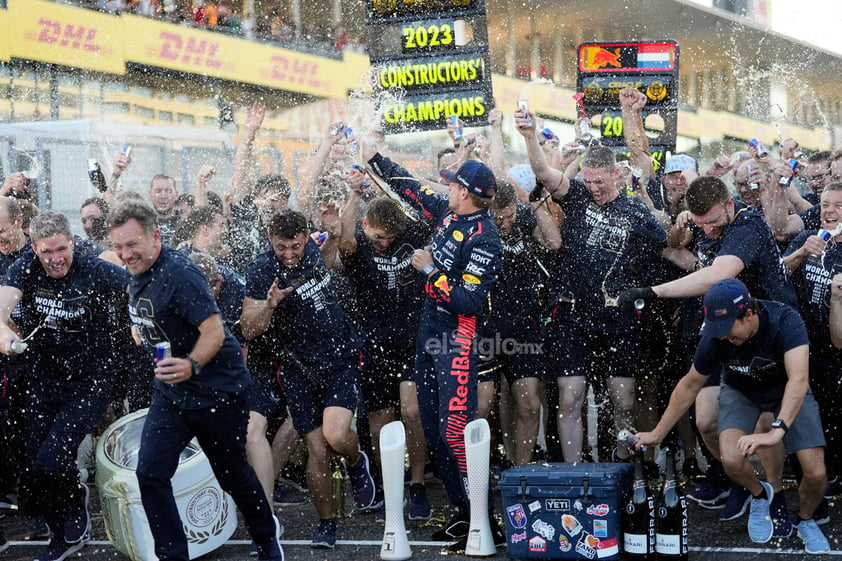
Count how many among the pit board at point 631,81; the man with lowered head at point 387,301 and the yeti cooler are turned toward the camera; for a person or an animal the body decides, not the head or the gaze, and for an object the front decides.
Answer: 3

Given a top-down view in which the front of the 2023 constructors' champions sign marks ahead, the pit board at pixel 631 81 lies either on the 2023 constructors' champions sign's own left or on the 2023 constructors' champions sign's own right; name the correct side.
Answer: on the 2023 constructors' champions sign's own left

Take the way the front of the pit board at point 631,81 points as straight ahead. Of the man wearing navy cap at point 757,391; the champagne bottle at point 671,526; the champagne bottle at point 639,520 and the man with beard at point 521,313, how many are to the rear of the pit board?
0

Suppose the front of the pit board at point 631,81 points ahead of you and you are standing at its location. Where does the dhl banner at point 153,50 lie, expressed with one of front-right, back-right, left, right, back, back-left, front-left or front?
back-right

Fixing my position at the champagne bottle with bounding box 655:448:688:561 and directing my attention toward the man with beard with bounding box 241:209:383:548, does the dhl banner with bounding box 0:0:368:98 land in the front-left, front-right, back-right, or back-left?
front-right

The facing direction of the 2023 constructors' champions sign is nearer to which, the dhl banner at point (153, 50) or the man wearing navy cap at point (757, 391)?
the man wearing navy cap

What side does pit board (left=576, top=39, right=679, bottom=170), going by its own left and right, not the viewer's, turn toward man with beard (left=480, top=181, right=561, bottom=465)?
front

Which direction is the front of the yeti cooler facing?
toward the camera

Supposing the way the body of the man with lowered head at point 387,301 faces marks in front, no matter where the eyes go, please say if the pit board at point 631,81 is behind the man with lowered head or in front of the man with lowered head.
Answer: behind

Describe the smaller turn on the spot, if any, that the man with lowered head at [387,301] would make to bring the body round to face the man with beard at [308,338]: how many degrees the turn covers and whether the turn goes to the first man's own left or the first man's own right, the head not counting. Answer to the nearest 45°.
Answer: approximately 45° to the first man's own right

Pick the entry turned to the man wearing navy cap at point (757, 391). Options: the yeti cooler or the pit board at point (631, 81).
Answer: the pit board

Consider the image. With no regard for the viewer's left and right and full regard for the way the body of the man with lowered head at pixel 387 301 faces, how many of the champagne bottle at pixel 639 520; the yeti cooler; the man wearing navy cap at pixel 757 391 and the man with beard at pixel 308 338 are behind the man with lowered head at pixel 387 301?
0

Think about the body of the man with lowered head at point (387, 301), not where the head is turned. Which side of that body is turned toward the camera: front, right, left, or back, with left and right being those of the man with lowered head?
front

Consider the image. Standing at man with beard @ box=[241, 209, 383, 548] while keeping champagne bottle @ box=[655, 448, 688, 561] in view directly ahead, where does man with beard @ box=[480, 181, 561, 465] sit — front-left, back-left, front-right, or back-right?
front-left

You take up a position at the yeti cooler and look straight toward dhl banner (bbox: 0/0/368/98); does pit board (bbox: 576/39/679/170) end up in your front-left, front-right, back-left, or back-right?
front-right

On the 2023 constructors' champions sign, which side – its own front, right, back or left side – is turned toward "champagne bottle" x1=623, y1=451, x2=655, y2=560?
front
